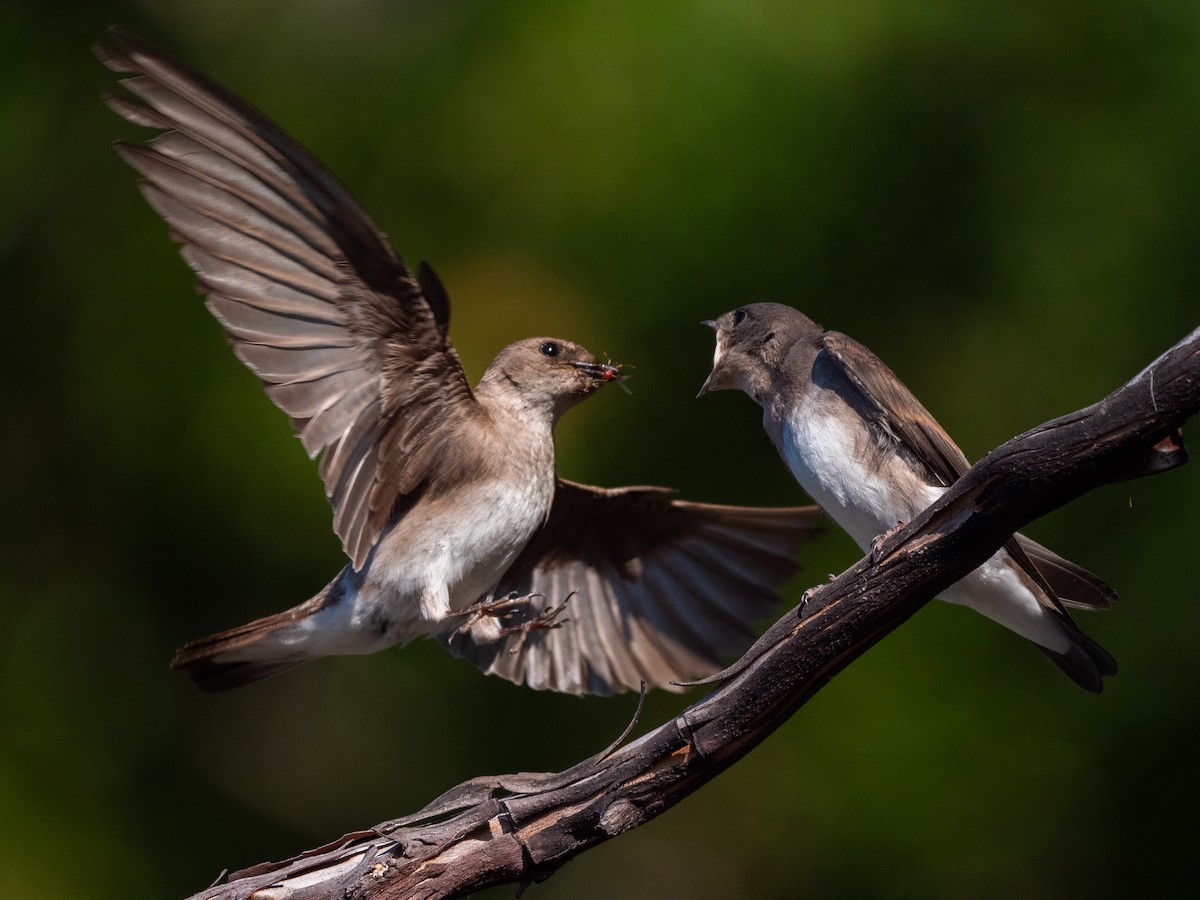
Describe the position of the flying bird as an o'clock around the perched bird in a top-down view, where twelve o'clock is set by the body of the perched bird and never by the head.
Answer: The flying bird is roughly at 12 o'clock from the perched bird.

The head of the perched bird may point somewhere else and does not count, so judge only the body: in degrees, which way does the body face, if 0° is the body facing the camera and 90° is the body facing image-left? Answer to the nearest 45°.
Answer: approximately 90°
